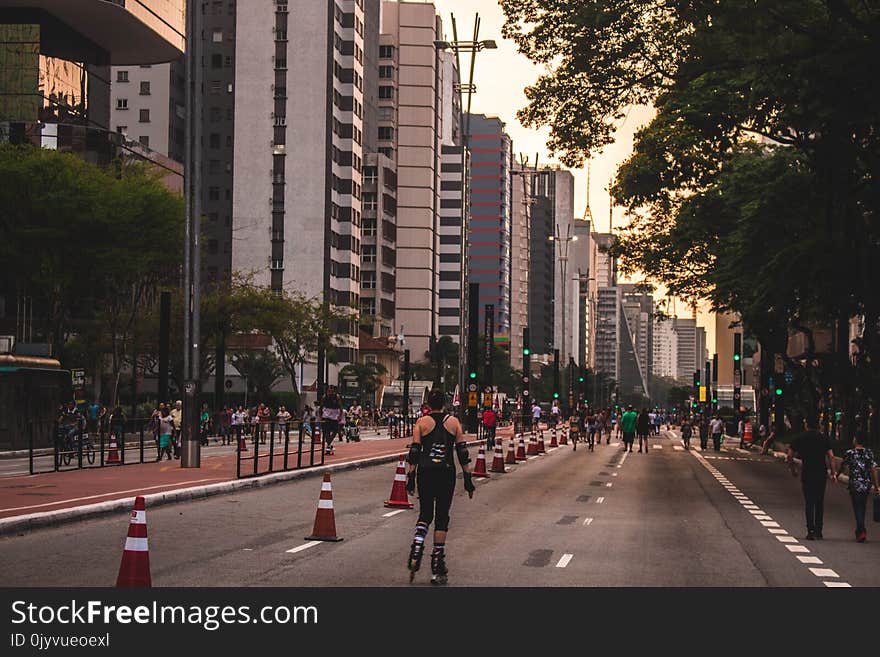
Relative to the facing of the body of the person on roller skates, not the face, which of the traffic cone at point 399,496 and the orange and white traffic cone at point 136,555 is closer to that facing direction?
the traffic cone

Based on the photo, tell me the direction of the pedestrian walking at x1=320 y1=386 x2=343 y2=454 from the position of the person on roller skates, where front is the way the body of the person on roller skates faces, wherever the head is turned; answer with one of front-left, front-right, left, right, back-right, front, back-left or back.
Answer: front

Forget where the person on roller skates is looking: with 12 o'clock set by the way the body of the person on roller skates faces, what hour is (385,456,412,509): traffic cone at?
The traffic cone is roughly at 12 o'clock from the person on roller skates.

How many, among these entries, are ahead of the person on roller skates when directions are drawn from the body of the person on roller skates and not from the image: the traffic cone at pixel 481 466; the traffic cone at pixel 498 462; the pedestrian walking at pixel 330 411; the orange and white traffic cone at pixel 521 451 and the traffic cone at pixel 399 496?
5

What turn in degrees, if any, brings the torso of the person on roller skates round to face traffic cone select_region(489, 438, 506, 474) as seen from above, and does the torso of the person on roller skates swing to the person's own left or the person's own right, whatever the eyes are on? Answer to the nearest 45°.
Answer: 0° — they already face it

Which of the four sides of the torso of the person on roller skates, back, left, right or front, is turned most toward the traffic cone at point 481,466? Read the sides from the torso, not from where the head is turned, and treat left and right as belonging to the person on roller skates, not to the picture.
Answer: front

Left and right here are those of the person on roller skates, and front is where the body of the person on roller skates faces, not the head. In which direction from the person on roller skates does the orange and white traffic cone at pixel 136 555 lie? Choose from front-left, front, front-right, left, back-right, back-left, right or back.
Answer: back-left

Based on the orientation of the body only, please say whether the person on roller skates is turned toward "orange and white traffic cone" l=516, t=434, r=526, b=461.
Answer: yes

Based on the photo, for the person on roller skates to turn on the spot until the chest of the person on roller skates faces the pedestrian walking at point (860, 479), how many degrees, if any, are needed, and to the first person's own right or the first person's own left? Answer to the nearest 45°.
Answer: approximately 45° to the first person's own right

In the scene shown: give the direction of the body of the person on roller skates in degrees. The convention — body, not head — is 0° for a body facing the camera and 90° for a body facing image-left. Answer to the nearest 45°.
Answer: approximately 180°

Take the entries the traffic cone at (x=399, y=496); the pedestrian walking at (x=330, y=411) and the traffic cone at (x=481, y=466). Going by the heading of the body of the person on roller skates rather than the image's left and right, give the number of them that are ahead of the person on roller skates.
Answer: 3

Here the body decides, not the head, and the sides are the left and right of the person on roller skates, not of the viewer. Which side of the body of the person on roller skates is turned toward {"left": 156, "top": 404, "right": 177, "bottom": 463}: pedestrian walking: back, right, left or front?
front

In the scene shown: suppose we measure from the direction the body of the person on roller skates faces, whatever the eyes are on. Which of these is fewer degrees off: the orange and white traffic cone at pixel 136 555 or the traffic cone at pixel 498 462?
the traffic cone

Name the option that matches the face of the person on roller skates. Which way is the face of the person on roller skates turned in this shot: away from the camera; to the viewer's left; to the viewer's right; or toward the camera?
away from the camera

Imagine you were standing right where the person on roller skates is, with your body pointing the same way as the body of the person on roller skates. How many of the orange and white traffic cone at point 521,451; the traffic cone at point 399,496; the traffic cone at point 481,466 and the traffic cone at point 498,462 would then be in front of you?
4
